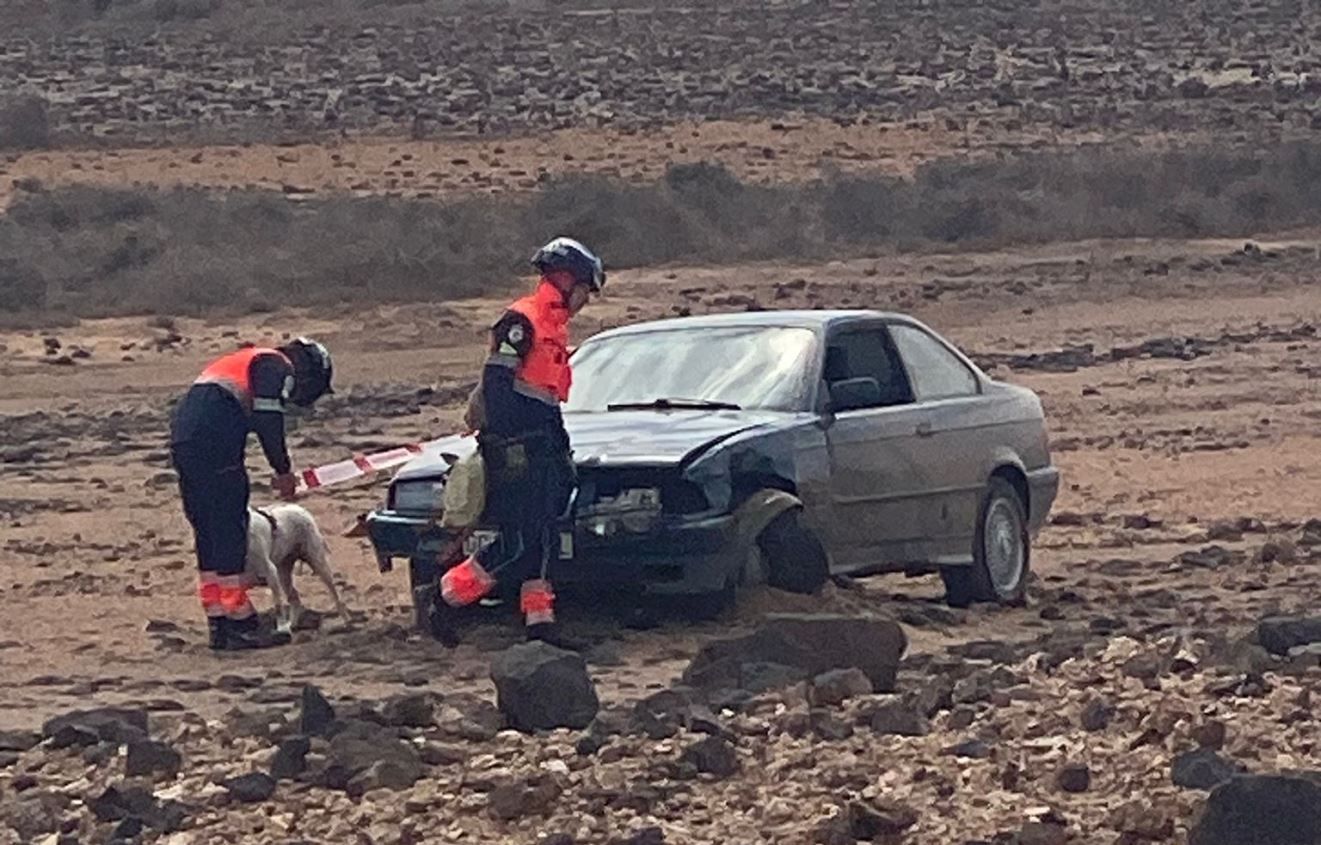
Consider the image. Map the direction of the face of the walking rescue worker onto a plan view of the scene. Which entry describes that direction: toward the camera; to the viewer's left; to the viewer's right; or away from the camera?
to the viewer's right

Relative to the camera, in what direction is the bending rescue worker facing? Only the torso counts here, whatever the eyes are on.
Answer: to the viewer's right

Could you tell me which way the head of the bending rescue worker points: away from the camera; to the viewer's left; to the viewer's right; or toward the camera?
to the viewer's right

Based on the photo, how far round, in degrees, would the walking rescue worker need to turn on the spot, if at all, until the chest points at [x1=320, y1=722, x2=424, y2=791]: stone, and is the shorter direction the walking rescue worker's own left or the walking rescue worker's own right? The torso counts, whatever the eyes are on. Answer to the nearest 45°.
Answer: approximately 90° to the walking rescue worker's own right

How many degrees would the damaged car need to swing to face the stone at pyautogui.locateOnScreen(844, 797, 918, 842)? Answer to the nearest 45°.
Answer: approximately 45° to its left

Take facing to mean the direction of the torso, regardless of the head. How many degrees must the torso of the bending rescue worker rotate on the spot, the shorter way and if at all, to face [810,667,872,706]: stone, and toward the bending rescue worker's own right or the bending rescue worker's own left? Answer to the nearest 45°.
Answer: approximately 45° to the bending rescue worker's own right

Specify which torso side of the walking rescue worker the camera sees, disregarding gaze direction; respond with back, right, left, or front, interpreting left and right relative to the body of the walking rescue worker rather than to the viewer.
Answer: right

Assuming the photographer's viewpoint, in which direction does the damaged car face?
facing the viewer and to the left of the viewer

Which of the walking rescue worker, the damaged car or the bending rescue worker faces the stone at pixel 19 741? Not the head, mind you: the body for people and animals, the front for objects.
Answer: the damaged car

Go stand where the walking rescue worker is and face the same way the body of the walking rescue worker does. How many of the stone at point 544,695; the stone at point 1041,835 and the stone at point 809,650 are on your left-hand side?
0
